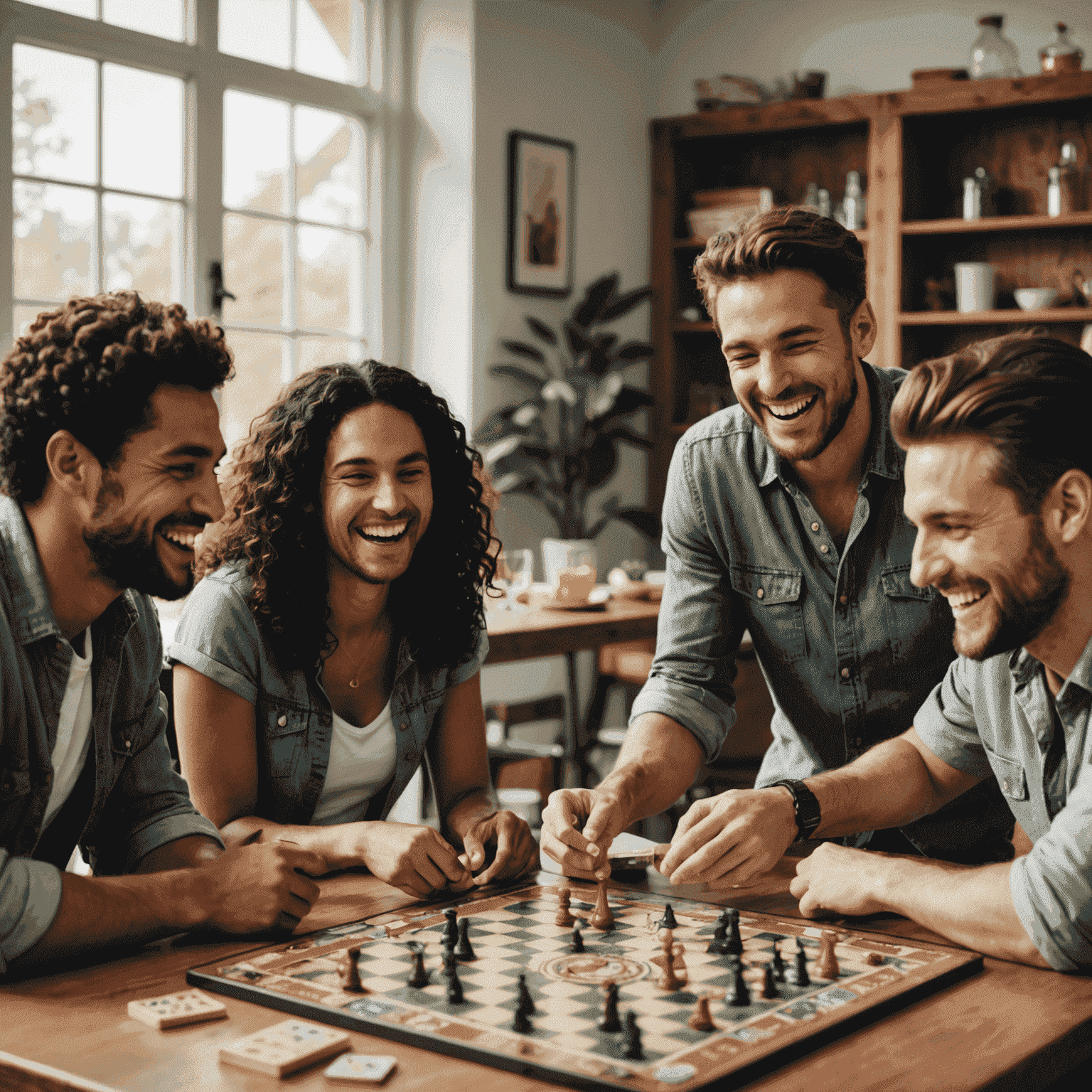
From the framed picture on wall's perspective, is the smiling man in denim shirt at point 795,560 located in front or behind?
in front

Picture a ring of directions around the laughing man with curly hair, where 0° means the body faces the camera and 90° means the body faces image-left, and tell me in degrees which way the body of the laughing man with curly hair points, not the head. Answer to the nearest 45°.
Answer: approximately 315°

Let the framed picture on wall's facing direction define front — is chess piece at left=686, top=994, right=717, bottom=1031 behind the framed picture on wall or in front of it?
in front

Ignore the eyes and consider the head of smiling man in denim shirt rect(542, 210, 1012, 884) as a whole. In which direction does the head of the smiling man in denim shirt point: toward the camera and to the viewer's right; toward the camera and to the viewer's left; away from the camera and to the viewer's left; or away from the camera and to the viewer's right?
toward the camera and to the viewer's left

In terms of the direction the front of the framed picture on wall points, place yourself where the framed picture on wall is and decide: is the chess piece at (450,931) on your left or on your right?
on your right

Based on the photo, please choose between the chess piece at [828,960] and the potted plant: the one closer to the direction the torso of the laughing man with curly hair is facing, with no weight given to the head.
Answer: the chess piece

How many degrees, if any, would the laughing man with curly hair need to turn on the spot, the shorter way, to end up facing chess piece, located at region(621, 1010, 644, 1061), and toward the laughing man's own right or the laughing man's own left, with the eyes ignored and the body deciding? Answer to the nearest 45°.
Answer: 0° — they already face it

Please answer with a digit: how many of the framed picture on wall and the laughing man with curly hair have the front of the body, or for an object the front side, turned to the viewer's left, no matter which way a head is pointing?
0

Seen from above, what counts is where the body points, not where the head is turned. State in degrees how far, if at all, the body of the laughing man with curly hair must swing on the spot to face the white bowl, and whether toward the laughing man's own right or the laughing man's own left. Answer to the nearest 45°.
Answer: approximately 90° to the laughing man's own left

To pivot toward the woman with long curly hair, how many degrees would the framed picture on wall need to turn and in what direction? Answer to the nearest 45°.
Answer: approximately 45° to its right

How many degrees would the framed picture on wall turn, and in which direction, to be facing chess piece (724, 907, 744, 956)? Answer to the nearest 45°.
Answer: approximately 45° to its right
